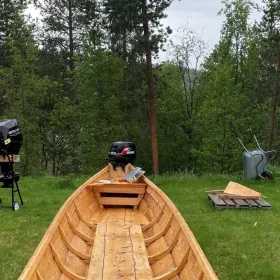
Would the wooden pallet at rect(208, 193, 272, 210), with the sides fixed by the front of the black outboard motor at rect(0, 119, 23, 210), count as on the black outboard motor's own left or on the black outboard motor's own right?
on the black outboard motor's own left

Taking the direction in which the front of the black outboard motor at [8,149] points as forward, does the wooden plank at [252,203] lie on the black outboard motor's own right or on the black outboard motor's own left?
on the black outboard motor's own left
